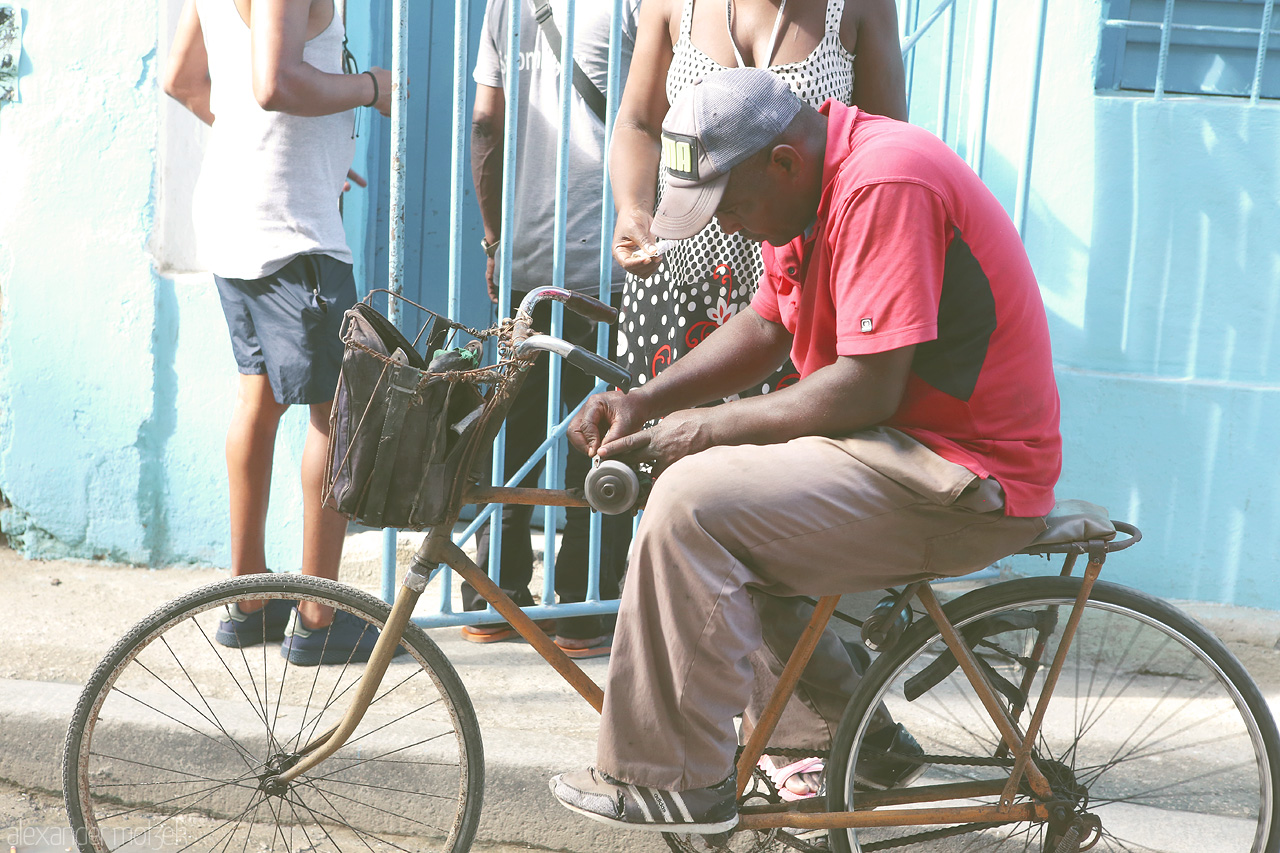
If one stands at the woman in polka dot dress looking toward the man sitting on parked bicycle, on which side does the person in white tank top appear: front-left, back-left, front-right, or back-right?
back-right

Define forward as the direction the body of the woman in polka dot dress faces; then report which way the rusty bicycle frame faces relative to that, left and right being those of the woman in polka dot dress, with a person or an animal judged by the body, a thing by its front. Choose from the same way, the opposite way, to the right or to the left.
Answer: to the right

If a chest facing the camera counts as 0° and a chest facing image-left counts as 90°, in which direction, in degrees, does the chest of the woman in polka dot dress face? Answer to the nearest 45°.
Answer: approximately 0°

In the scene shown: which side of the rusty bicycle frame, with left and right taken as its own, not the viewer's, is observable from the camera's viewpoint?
left

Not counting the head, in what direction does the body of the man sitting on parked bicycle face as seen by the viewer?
to the viewer's left

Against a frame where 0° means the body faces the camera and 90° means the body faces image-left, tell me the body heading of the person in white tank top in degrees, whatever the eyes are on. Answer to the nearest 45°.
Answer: approximately 225°

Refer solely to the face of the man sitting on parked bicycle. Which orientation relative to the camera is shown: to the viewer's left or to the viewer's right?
to the viewer's left
